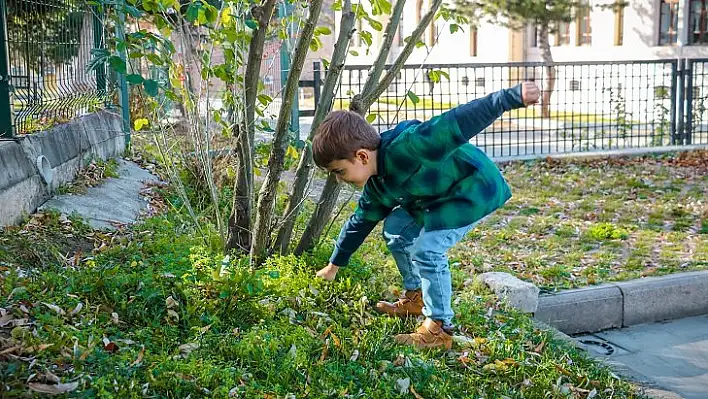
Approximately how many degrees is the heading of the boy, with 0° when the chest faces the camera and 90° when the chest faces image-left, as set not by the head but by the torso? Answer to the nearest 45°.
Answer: approximately 90°

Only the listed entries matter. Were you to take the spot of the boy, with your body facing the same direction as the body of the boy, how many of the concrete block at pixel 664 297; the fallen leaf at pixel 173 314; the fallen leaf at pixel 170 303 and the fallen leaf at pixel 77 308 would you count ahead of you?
3

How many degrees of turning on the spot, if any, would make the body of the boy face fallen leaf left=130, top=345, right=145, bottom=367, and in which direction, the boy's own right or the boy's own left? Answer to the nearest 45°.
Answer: approximately 45° to the boy's own left

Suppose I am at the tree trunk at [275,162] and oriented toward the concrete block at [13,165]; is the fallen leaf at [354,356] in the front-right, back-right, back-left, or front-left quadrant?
back-left

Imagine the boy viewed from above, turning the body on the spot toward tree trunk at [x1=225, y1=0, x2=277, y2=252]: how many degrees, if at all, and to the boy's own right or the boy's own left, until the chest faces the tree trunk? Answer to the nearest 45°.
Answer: approximately 45° to the boy's own right

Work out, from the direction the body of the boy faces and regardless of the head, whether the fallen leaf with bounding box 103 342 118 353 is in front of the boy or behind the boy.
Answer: in front

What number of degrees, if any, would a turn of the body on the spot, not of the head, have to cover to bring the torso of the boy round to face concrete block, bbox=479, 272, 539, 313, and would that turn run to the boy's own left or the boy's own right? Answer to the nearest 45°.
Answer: approximately 135° to the boy's own right

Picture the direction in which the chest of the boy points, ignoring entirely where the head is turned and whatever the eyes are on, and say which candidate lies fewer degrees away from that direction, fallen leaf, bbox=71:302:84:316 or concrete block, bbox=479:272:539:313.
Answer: the fallen leaf

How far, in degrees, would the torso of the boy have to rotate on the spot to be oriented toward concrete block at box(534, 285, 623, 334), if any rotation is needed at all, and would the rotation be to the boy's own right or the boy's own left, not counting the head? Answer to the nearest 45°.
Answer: approximately 135° to the boy's own right

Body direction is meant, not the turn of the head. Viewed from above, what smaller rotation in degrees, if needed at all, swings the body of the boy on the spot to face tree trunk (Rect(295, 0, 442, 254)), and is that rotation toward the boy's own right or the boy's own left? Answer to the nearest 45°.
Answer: approximately 90° to the boy's own right

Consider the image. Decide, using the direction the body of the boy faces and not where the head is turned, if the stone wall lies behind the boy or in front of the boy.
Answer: in front

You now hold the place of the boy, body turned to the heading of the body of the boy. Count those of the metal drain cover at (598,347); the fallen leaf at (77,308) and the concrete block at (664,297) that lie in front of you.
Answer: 1

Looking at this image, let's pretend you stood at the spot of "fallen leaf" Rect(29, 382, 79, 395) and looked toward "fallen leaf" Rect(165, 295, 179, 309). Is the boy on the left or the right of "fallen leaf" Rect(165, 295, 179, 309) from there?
right

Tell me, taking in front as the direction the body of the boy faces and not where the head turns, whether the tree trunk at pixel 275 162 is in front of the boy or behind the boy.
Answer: in front

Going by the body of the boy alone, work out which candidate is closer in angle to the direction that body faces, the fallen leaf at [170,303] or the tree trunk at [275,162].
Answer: the fallen leaf
